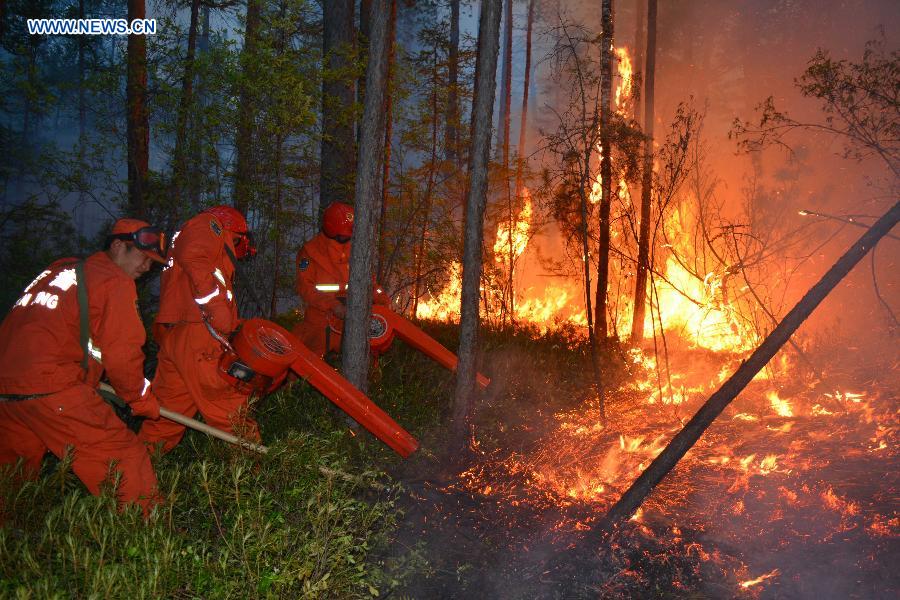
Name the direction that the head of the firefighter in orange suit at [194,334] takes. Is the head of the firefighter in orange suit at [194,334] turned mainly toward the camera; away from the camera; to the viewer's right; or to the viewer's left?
to the viewer's right

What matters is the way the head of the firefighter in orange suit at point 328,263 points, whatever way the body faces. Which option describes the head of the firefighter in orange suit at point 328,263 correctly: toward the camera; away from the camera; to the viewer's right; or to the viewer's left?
to the viewer's right

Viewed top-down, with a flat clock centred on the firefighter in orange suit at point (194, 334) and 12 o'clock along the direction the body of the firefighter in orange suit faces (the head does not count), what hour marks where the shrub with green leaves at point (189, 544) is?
The shrub with green leaves is roughly at 3 o'clock from the firefighter in orange suit.

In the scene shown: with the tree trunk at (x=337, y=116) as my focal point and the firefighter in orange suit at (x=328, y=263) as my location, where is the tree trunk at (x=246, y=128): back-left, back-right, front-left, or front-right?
front-left

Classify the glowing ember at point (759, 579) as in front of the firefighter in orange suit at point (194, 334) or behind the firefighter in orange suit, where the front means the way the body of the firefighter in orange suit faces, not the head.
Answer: in front

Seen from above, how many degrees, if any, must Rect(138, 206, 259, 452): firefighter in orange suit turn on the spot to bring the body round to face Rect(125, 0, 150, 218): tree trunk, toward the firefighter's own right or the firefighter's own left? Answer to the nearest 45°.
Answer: approximately 90° to the firefighter's own left

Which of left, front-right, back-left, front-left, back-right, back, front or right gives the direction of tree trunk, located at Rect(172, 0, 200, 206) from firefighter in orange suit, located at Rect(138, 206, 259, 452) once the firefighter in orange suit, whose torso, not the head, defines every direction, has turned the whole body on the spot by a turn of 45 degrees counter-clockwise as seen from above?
front-left

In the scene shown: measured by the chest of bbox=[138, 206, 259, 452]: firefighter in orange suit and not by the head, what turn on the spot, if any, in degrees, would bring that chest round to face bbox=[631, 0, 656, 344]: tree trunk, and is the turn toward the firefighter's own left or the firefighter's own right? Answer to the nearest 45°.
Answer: approximately 45° to the firefighter's own left

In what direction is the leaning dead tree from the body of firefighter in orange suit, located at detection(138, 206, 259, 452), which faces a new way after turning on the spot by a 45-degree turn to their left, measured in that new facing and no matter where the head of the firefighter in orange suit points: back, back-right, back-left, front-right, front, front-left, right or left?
right

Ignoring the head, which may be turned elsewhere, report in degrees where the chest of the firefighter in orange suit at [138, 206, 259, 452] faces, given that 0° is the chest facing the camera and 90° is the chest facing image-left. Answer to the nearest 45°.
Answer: approximately 270°

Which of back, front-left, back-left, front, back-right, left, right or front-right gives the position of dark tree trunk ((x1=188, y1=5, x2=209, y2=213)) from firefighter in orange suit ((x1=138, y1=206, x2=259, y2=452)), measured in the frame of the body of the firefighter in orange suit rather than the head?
left
